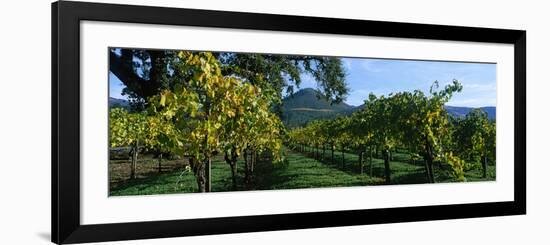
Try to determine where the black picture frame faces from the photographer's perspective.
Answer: facing the viewer and to the right of the viewer
